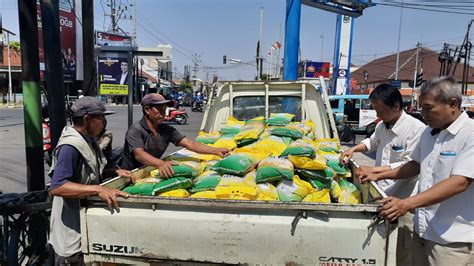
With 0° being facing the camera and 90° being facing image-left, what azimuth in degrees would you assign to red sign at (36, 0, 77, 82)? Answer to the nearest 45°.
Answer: approximately 0°

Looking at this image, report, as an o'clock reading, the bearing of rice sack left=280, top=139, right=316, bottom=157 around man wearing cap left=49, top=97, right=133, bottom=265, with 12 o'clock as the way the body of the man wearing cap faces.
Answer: The rice sack is roughly at 12 o'clock from the man wearing cap.

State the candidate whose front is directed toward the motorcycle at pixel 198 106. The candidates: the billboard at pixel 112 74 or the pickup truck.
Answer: the pickup truck

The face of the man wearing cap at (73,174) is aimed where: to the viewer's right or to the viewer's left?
to the viewer's right

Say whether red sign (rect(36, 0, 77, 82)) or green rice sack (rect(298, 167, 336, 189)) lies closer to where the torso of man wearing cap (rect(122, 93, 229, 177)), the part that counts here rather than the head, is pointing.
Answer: the green rice sack

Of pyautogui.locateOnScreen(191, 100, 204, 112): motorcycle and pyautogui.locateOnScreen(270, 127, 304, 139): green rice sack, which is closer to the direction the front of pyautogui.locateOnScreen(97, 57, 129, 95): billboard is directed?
the green rice sack

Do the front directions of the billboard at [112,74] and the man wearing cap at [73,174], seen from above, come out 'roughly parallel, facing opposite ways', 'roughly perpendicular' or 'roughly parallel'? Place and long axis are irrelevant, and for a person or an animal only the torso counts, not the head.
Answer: roughly perpendicular

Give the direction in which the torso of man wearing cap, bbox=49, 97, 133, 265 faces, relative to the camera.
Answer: to the viewer's right

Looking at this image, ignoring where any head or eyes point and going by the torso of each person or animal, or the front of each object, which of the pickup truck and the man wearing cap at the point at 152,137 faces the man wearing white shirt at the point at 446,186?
the man wearing cap

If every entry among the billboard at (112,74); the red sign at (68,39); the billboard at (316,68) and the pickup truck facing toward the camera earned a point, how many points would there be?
3

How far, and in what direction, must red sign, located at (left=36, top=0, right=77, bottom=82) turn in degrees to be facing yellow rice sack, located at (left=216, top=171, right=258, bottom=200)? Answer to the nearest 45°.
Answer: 0° — it already faces it

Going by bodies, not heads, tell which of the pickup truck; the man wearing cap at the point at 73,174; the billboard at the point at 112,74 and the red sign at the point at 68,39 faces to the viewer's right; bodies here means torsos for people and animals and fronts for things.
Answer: the man wearing cap
